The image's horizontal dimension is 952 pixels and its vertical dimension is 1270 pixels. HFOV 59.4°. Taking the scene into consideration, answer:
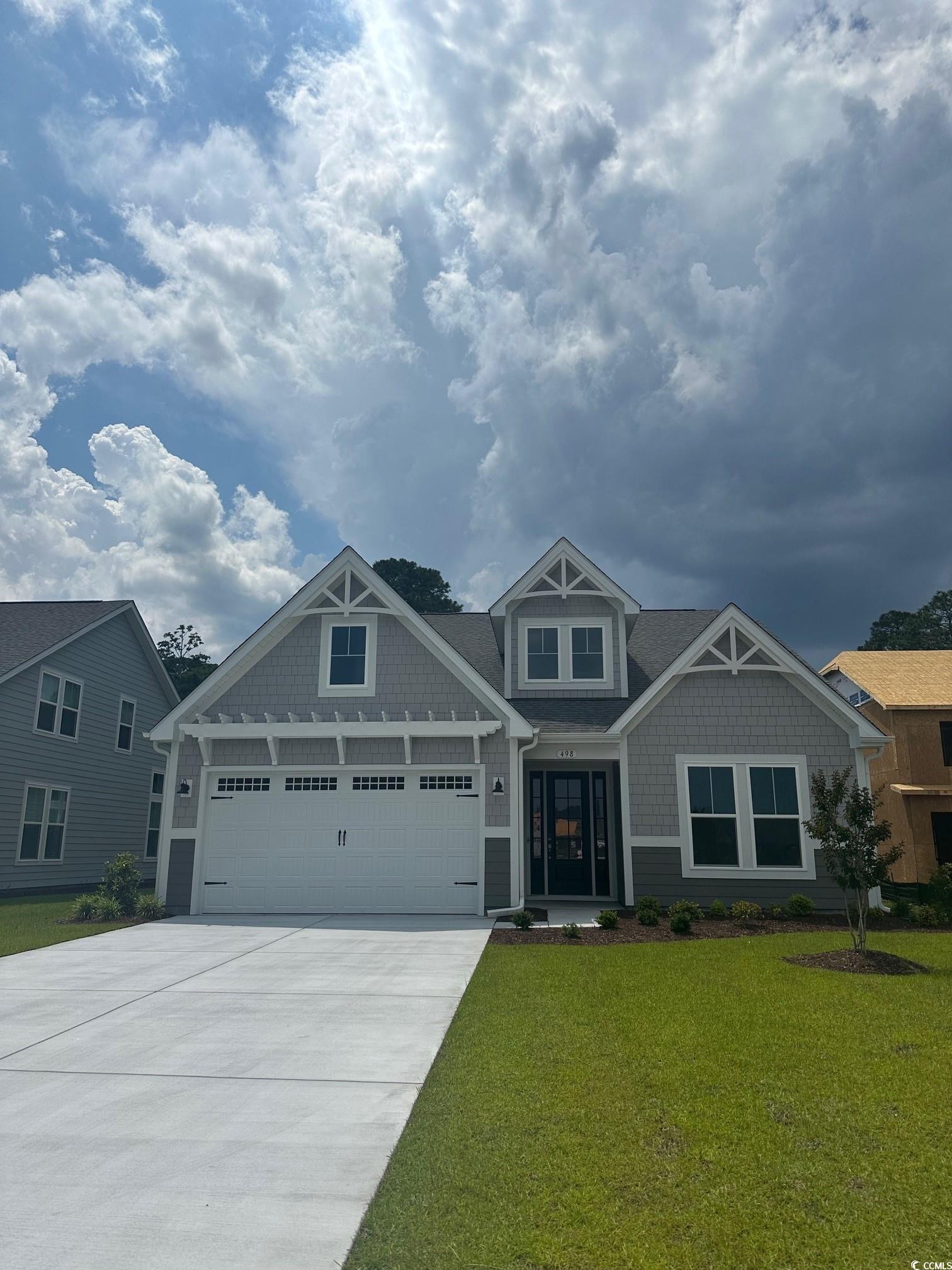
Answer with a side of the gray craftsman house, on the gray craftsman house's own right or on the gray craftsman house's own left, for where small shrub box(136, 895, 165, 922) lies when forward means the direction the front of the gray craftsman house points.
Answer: on the gray craftsman house's own right

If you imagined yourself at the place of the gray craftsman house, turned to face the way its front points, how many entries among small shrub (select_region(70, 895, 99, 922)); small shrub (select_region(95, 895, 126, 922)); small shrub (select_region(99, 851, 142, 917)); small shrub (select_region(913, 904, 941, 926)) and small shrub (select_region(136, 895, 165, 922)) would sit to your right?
4

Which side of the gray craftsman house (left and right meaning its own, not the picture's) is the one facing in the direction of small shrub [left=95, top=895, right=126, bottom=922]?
right

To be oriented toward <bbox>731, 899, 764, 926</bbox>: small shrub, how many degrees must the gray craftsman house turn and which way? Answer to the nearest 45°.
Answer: approximately 90° to its left

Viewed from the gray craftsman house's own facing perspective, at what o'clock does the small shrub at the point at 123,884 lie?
The small shrub is roughly at 3 o'clock from the gray craftsman house.

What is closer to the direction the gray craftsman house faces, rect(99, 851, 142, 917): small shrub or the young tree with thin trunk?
the young tree with thin trunk

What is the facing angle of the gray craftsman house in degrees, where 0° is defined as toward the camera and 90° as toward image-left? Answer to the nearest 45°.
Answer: approximately 0°

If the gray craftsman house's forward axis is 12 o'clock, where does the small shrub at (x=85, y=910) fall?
The small shrub is roughly at 3 o'clock from the gray craftsman house.
